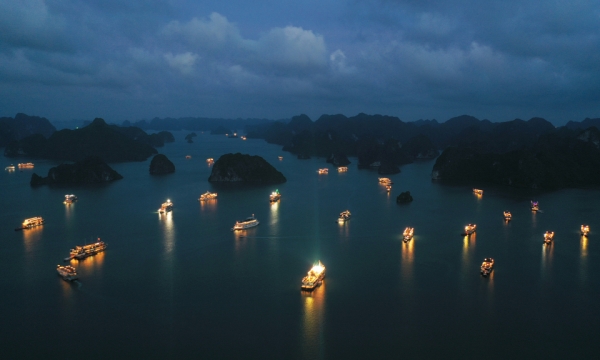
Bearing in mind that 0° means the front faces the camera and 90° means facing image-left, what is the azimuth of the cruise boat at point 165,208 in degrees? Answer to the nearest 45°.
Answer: approximately 45°

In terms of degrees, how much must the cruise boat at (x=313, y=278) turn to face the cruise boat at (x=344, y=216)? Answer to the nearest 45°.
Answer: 0° — it already faces it
